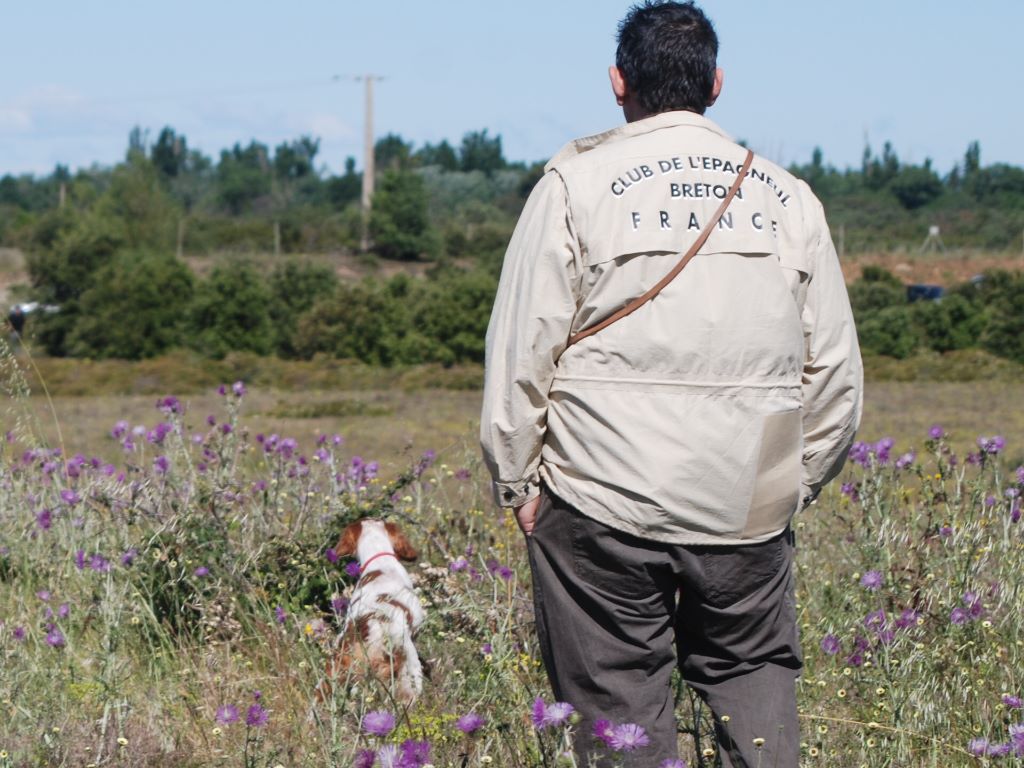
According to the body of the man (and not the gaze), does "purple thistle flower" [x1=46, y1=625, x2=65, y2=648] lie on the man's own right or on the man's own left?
on the man's own left

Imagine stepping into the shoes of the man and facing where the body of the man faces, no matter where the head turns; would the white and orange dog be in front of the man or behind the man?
in front

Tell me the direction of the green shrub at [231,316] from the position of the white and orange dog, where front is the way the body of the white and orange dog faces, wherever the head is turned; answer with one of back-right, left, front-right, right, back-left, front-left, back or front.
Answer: front

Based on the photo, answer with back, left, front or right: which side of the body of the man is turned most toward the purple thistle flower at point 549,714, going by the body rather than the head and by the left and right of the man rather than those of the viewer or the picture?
back

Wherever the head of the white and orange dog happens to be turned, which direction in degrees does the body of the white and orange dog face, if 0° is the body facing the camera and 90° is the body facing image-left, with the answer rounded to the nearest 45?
approximately 180°

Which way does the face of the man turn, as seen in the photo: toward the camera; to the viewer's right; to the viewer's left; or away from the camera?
away from the camera

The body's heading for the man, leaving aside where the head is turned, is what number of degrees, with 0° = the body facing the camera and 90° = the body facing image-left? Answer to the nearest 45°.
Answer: approximately 180°

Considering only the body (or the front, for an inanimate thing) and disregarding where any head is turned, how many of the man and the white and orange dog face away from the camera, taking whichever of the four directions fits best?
2

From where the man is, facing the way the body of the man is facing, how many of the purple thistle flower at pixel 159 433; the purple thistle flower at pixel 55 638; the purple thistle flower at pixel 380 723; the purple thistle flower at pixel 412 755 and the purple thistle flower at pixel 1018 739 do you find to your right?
1

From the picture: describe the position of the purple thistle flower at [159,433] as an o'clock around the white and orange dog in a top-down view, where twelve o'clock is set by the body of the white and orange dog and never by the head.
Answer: The purple thistle flower is roughly at 11 o'clock from the white and orange dog.

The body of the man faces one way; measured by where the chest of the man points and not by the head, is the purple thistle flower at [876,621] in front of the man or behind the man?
in front

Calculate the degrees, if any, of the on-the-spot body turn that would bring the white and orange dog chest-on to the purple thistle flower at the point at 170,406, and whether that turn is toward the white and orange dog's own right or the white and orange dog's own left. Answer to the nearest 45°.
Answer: approximately 45° to the white and orange dog's own left

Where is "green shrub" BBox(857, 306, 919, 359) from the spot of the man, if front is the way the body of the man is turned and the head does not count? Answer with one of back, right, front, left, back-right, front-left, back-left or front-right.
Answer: front
